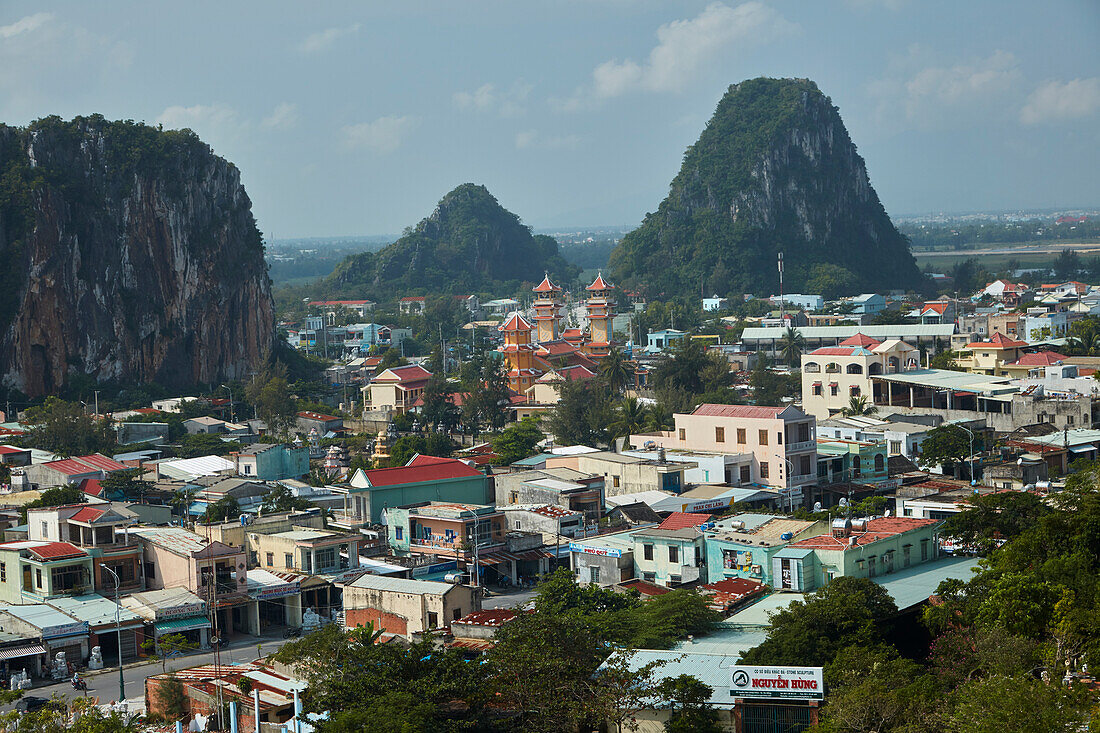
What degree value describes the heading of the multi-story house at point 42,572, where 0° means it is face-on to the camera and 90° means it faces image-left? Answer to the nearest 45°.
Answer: approximately 315°

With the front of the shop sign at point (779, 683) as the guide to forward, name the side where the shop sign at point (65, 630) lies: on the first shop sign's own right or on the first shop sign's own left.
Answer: on the first shop sign's own right

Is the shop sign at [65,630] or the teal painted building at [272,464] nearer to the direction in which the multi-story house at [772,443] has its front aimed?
the shop sign

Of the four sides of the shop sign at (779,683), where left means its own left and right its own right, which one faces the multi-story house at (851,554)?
back

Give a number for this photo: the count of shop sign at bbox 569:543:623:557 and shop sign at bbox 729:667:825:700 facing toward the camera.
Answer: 2

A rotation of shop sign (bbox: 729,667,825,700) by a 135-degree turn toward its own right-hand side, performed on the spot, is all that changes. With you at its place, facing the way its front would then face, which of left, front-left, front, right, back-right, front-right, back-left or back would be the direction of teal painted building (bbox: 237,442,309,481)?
front

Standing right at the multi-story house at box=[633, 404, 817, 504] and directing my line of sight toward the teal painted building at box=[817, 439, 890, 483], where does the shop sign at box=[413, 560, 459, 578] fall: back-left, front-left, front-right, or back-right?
back-right

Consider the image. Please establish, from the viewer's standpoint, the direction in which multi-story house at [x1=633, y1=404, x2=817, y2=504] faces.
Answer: facing the viewer and to the right of the viewer

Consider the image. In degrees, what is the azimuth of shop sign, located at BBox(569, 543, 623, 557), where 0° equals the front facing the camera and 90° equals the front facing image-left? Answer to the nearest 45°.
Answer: approximately 0°

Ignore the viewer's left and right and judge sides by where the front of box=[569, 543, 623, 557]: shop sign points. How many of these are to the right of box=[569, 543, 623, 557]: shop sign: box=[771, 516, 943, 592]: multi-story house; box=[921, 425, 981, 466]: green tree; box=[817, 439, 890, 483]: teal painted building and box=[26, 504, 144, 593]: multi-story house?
1
